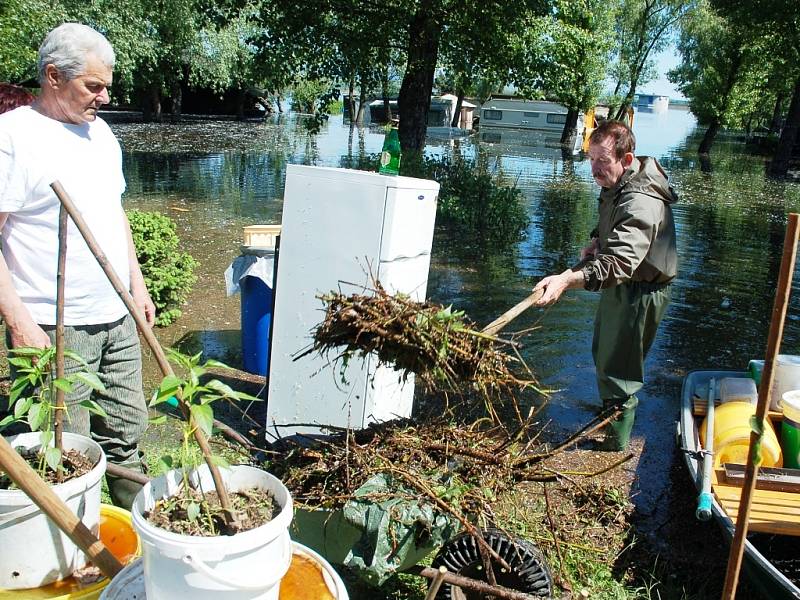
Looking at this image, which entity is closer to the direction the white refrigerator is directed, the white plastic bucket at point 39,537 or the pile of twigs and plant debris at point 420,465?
the pile of twigs and plant debris

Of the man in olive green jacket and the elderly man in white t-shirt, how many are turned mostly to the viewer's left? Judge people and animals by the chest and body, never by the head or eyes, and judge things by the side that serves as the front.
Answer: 1

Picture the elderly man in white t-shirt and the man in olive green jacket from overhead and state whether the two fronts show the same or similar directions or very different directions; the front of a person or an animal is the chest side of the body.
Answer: very different directions

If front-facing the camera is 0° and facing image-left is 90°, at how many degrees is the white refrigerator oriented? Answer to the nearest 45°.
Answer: approximately 315°

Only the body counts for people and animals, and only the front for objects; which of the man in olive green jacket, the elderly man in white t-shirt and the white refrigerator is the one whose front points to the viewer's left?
the man in olive green jacket

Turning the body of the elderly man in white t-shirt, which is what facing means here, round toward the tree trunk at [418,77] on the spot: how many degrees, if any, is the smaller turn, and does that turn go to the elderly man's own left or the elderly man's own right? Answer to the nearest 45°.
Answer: approximately 90° to the elderly man's own left

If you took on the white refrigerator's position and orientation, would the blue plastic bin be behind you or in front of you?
behind

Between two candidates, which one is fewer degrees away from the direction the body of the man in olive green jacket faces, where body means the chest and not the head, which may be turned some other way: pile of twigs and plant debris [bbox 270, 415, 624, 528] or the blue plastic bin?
the blue plastic bin

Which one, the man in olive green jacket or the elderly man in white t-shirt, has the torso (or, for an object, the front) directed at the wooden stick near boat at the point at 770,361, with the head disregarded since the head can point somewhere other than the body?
the elderly man in white t-shirt

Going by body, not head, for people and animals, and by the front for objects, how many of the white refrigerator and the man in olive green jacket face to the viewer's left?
1

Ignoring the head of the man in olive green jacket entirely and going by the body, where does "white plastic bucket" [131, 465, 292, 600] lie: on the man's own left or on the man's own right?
on the man's own left

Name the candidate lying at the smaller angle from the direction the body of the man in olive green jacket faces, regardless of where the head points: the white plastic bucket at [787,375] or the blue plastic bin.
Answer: the blue plastic bin

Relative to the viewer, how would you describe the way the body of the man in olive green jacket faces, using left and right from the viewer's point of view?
facing to the left of the viewer

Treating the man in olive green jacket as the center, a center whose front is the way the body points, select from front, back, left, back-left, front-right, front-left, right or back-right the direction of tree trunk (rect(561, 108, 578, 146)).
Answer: right

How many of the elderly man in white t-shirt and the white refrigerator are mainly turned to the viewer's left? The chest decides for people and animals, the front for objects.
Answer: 0
